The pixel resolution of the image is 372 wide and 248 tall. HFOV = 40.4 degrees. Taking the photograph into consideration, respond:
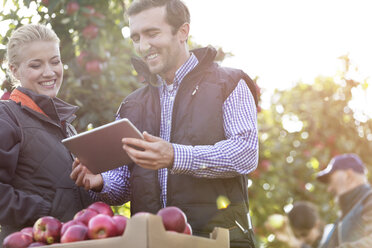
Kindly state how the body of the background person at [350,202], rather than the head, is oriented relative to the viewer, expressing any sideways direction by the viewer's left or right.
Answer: facing to the left of the viewer

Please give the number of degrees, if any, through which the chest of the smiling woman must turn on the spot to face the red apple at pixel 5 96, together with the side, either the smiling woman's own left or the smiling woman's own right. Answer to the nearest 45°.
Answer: approximately 135° to the smiling woman's own left

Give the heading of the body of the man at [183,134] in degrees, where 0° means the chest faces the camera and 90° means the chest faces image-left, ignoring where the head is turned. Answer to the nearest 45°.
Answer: approximately 45°

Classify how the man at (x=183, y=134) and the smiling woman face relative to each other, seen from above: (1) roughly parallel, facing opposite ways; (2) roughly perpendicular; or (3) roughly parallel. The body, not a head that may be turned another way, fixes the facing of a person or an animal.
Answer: roughly perpendicular

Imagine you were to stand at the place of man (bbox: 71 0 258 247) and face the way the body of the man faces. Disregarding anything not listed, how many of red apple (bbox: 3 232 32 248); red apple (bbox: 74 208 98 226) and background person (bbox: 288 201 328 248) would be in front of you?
2

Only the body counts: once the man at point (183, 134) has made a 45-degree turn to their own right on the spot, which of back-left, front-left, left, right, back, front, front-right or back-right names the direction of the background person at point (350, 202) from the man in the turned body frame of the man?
back-right

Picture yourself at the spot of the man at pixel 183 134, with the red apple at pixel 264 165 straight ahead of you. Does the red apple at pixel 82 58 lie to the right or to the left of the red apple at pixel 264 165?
left

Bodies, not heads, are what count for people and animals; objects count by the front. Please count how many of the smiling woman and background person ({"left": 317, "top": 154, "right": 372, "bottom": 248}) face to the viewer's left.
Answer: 1

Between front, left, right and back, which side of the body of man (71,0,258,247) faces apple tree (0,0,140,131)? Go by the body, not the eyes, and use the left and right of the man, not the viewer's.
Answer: right

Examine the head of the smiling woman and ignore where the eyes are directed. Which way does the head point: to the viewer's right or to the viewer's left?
to the viewer's right
